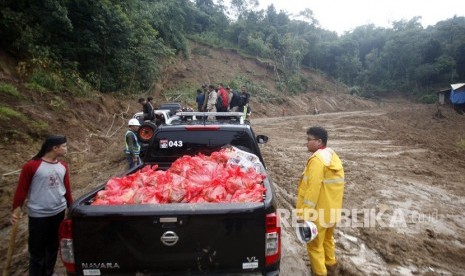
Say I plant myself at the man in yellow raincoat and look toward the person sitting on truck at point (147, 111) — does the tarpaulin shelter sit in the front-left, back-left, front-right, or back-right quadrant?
front-right

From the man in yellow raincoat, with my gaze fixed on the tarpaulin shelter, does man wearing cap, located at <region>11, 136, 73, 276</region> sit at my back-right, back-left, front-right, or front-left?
back-left

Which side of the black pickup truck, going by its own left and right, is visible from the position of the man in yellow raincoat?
right

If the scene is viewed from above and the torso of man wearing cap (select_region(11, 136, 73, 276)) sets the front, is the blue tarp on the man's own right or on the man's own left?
on the man's own left

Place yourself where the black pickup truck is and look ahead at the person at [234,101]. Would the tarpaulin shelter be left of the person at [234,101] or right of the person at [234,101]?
right

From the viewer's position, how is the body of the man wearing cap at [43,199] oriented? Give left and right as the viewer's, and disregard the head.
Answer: facing the viewer and to the right of the viewer

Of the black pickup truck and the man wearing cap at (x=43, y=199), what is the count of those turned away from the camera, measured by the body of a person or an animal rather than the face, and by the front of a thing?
1

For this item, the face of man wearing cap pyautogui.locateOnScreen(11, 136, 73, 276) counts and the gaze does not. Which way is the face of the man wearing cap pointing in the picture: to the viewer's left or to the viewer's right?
to the viewer's right

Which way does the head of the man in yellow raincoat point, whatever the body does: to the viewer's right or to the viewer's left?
to the viewer's left

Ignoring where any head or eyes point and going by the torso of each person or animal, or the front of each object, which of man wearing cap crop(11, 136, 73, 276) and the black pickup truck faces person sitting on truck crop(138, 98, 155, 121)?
the black pickup truck

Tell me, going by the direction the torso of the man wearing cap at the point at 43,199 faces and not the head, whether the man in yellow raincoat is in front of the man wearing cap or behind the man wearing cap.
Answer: in front

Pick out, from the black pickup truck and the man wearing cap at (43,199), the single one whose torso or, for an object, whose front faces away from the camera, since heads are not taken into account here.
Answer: the black pickup truck

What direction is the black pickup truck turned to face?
away from the camera

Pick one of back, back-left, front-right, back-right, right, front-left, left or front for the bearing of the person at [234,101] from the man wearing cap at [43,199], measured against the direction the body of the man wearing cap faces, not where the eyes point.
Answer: left
